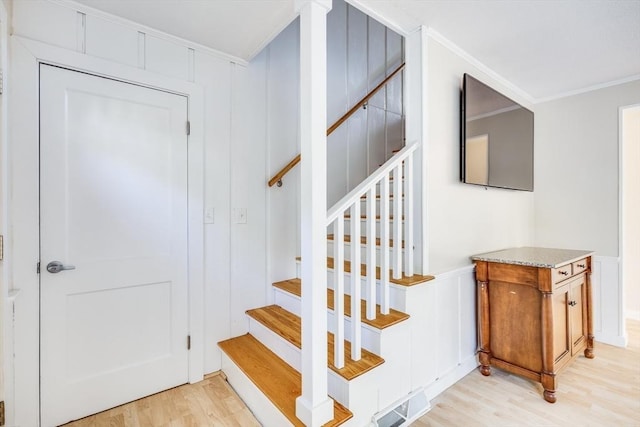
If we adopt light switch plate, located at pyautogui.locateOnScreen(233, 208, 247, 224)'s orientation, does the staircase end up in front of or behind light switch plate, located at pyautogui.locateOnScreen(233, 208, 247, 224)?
in front

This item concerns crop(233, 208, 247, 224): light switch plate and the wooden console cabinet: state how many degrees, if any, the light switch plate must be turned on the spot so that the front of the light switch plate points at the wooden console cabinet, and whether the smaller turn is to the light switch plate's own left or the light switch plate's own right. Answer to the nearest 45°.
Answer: approximately 90° to the light switch plate's own left

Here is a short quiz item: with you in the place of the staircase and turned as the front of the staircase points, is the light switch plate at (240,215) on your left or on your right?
on your right

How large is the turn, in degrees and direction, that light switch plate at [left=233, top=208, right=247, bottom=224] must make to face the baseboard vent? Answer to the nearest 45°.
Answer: approximately 45° to its left

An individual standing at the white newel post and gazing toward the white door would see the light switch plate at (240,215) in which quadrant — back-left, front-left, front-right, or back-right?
front-right

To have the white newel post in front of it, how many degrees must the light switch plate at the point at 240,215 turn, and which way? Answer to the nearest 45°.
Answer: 0° — it already faces it

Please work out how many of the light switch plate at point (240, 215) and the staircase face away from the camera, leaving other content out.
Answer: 0

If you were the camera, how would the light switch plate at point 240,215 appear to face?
facing the viewer

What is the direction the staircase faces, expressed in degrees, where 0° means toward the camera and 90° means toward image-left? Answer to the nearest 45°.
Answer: approximately 45°
